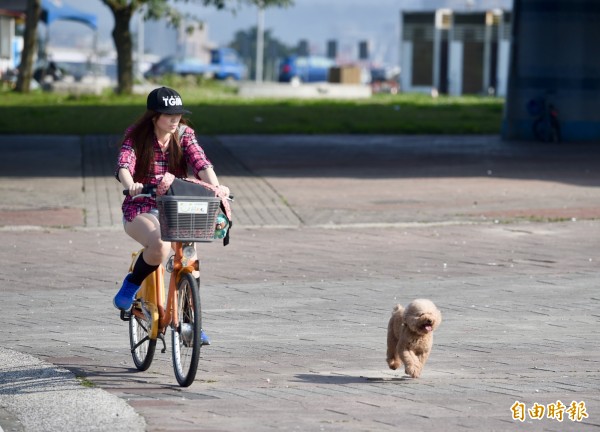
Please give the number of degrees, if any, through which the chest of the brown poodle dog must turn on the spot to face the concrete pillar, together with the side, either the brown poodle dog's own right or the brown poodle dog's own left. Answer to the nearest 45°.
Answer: approximately 135° to the brown poodle dog's own left

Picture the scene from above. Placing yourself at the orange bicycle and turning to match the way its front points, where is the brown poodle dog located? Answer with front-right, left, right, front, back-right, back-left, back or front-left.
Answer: front-left

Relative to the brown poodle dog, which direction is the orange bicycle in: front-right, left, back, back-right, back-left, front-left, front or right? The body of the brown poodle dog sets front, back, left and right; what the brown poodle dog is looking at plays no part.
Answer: back-right

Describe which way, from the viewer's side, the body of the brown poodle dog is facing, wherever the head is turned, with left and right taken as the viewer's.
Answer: facing the viewer and to the right of the viewer

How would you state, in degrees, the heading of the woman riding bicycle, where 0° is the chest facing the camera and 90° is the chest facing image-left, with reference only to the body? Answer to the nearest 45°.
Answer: approximately 315°

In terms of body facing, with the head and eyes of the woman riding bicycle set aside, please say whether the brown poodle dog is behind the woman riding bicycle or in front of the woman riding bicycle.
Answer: in front

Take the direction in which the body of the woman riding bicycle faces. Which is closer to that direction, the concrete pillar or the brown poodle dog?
the brown poodle dog

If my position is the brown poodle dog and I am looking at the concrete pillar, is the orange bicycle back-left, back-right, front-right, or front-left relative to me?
back-left
